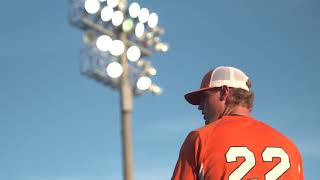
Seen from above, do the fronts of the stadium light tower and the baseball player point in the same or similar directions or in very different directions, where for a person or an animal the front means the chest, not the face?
very different directions

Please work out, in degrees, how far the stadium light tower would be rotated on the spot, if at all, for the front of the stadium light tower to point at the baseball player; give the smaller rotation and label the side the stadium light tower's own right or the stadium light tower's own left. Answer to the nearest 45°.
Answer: approximately 45° to the stadium light tower's own right

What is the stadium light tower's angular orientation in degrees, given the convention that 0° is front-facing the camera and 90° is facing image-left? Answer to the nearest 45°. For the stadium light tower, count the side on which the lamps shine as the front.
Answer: approximately 315°

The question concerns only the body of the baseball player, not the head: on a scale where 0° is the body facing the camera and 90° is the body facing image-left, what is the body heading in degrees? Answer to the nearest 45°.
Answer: approximately 135°

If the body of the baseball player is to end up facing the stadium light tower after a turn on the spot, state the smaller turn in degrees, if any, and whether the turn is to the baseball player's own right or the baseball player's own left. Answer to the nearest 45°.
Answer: approximately 45° to the baseball player's own right
